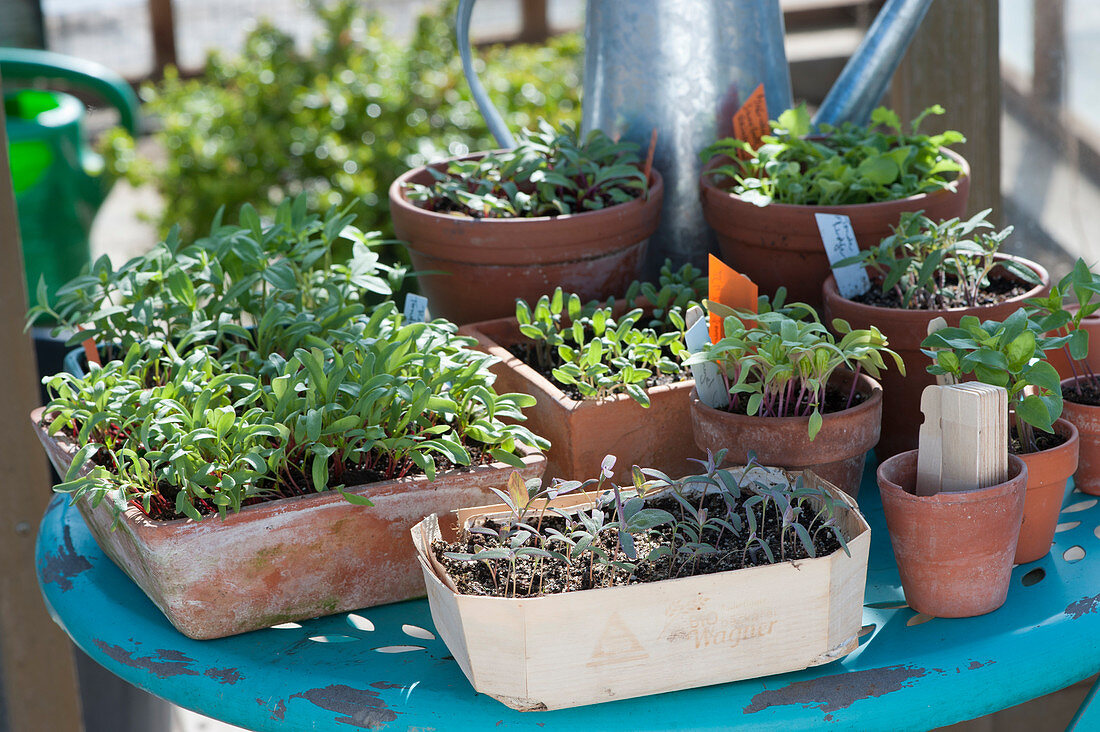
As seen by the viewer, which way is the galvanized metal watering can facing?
to the viewer's right

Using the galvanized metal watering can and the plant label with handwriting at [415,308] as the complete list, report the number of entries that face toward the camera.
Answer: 1

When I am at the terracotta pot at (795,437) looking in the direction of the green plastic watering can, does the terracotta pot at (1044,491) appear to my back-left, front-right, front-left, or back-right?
back-right

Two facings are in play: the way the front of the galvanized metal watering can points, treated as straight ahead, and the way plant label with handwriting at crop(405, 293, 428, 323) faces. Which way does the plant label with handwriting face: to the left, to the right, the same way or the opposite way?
to the right

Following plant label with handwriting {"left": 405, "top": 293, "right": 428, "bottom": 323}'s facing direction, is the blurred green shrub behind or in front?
behind

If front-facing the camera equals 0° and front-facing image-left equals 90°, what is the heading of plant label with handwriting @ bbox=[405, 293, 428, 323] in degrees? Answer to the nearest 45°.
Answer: approximately 0°

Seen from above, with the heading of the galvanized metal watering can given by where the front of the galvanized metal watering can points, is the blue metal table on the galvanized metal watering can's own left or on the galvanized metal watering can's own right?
on the galvanized metal watering can's own right
